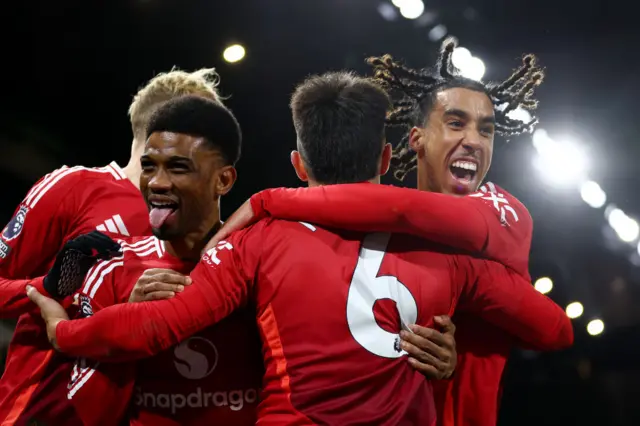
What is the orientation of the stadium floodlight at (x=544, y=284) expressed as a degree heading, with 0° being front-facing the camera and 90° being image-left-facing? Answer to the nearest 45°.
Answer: approximately 0°

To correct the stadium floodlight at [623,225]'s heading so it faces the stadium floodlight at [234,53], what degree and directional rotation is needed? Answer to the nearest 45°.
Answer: approximately 45° to its right

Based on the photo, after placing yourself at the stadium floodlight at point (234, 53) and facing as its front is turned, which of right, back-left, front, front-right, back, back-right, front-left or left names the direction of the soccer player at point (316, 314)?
front

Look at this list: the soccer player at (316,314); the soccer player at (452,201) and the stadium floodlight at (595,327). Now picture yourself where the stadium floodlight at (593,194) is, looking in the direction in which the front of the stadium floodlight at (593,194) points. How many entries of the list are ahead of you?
2

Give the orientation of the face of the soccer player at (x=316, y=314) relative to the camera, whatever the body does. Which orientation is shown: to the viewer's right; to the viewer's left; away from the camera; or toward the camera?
away from the camera

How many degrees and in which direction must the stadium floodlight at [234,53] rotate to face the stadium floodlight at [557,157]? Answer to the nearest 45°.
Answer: approximately 90° to its left

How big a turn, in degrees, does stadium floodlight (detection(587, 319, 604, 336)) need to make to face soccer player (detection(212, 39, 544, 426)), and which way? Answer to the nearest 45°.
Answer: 0° — it already faces them

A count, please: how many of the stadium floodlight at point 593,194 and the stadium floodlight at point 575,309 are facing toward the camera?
2

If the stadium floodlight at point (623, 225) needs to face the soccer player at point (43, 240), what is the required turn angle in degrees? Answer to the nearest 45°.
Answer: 0° — it already faces them

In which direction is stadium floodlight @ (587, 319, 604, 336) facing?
toward the camera

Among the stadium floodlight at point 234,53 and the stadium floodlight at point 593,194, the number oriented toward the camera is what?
2

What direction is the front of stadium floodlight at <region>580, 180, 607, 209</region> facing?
toward the camera

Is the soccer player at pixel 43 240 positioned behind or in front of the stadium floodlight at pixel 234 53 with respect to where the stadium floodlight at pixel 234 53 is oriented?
in front

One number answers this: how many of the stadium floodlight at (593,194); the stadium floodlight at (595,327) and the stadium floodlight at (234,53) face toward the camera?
3
